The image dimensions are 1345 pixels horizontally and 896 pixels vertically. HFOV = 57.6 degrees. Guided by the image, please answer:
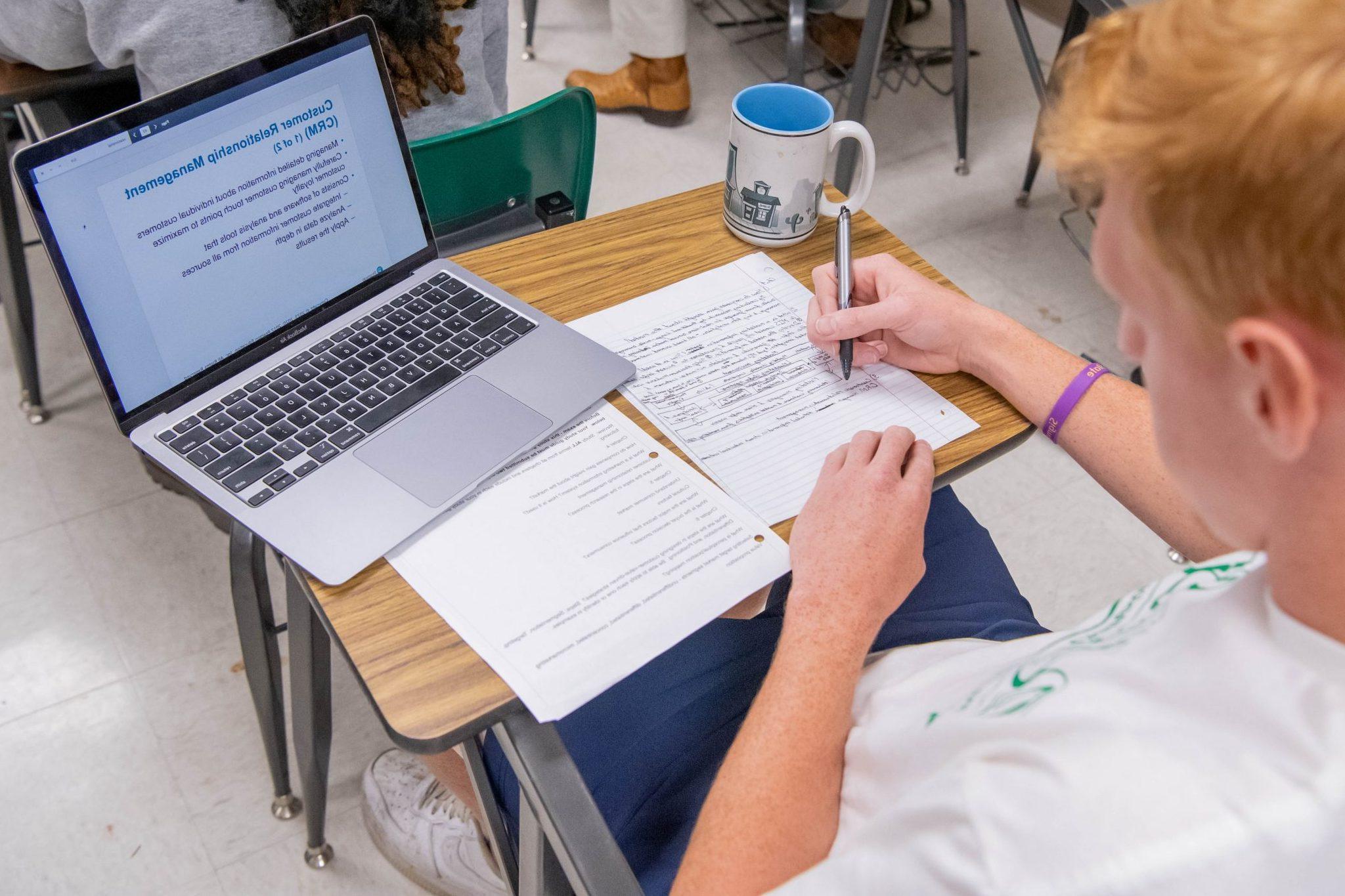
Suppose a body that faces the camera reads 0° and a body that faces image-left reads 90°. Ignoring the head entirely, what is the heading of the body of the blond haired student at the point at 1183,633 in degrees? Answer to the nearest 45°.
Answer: approximately 135°

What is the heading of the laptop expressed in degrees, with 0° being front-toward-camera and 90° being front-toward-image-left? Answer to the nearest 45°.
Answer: approximately 315°

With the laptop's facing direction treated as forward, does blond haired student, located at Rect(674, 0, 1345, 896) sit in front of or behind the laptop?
in front

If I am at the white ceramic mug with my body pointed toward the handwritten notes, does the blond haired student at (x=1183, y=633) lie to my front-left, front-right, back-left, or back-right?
front-left

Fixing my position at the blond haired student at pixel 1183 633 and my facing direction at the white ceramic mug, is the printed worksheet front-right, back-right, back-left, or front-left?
front-left

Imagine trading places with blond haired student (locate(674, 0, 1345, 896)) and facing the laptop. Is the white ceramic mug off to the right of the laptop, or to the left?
right

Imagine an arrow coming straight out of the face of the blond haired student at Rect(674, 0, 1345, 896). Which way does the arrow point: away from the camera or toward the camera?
away from the camera
